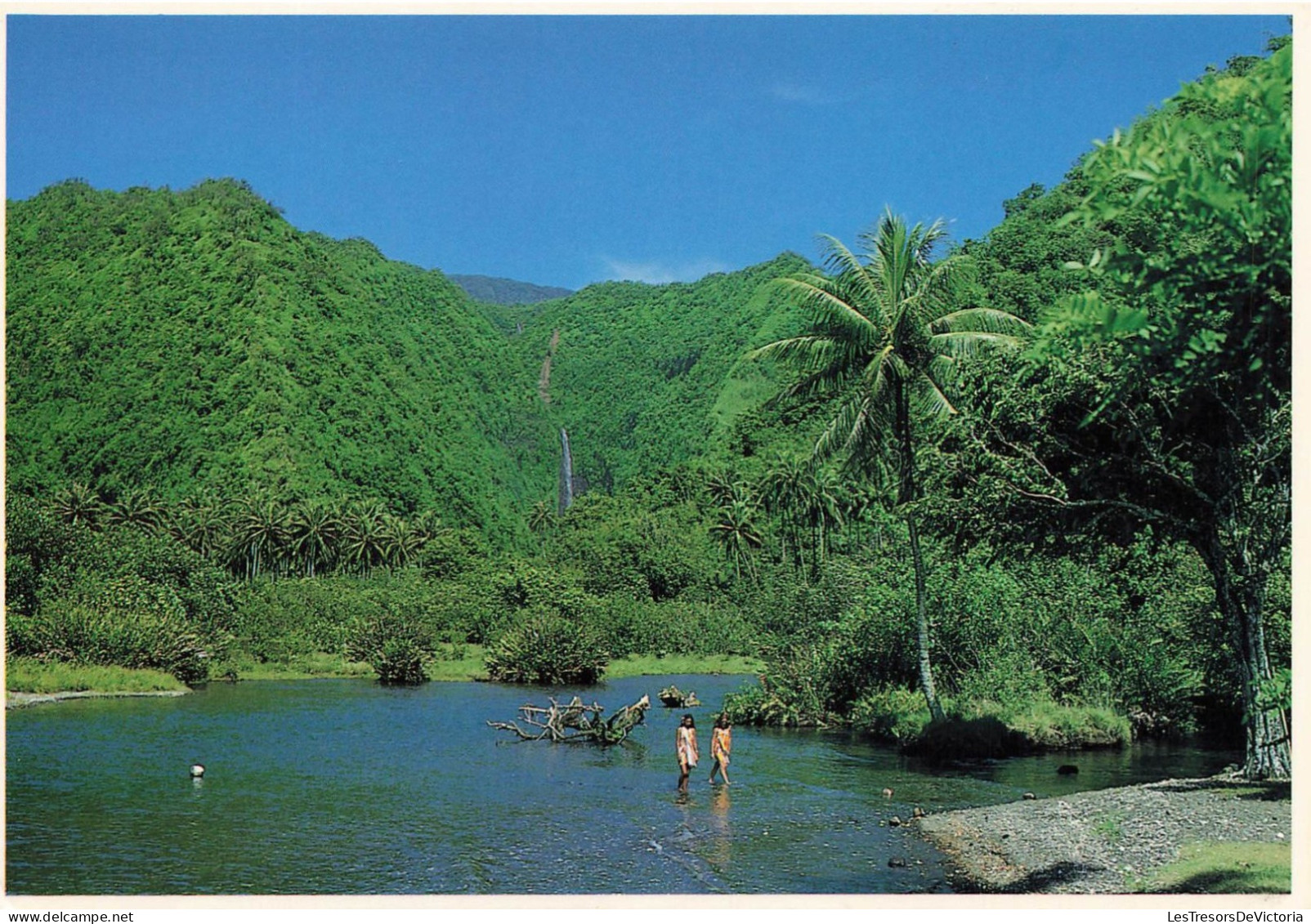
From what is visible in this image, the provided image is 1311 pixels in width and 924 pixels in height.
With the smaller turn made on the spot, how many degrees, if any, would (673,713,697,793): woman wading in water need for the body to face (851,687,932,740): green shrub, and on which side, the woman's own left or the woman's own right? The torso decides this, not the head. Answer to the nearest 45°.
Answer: approximately 135° to the woman's own left

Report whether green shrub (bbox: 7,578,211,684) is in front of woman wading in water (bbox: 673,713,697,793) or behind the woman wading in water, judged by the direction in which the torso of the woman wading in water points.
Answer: behind

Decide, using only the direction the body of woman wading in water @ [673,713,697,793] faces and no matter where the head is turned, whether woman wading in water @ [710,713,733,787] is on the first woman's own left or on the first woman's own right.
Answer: on the first woman's own left

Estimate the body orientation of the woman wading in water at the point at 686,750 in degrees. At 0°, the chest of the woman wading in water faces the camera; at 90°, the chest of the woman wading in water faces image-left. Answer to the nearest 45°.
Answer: approximately 0°

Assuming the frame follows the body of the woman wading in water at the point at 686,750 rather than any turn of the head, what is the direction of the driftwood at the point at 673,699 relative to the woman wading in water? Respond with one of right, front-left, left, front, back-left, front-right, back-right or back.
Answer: back
